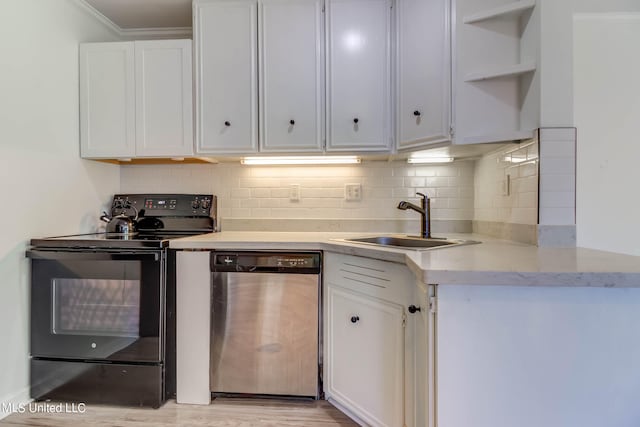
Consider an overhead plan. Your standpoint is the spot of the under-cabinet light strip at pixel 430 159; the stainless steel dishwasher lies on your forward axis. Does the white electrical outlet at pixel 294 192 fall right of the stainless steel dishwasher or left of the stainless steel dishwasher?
right

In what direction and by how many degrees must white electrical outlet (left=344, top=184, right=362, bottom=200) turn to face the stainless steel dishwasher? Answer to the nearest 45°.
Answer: approximately 45° to its right

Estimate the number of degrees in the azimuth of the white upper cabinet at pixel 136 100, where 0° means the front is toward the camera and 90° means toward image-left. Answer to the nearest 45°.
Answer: approximately 0°

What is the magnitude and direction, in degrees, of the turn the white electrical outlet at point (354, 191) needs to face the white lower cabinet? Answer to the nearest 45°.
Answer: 0° — it already faces it

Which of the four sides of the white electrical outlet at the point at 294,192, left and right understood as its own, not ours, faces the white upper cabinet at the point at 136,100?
right

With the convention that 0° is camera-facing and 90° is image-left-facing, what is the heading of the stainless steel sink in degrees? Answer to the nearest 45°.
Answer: approximately 45°

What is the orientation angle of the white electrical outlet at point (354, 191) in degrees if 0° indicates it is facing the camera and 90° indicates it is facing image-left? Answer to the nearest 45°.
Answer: approximately 0°
